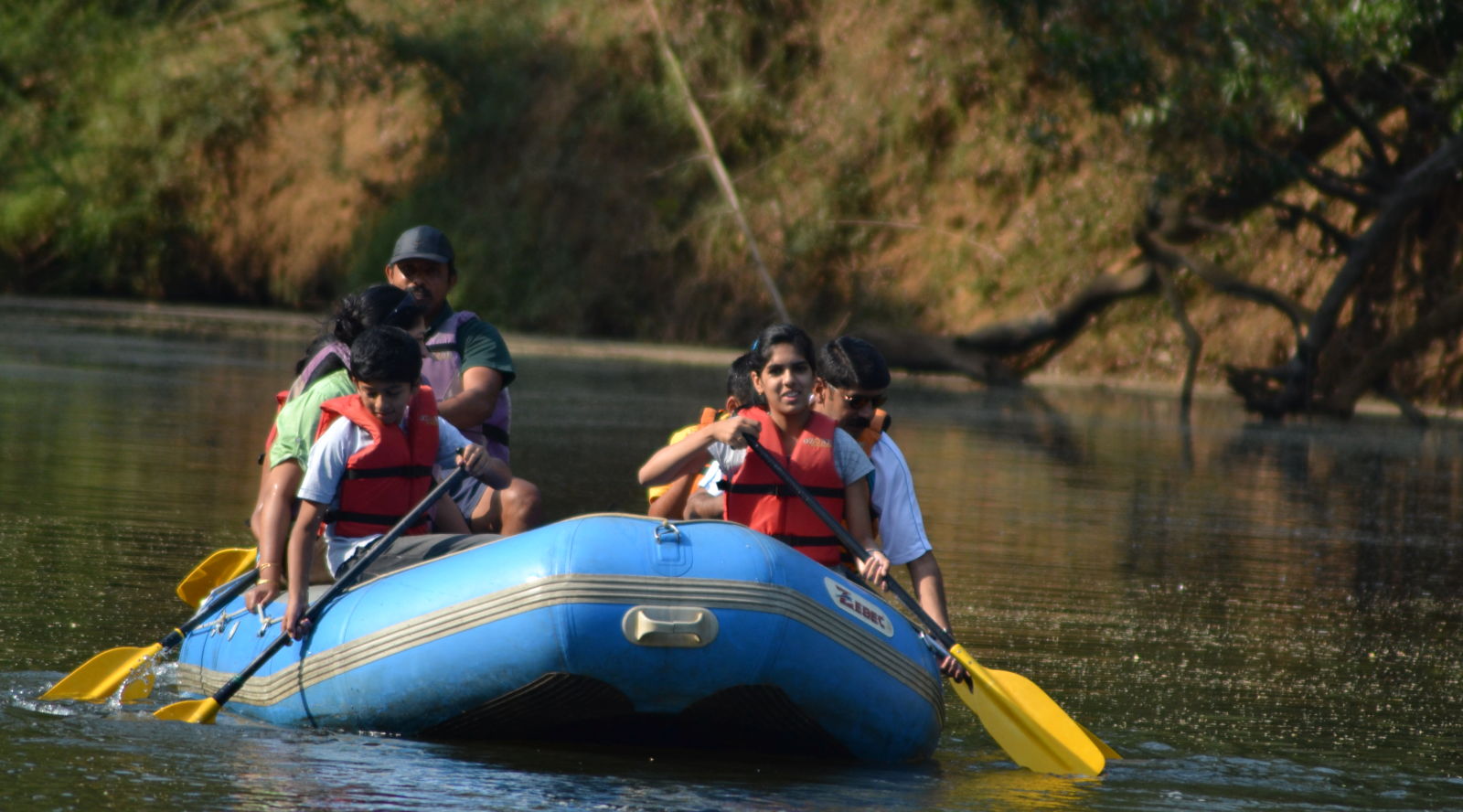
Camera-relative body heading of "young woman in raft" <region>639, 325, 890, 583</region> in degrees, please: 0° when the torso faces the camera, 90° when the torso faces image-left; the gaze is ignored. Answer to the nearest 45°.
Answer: approximately 0°

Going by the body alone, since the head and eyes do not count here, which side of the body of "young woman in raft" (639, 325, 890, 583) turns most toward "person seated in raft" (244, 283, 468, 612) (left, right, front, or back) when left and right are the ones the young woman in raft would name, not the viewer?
right

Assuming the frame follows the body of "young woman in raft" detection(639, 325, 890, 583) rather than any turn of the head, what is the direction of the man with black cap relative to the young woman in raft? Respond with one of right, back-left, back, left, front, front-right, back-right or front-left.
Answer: back-right

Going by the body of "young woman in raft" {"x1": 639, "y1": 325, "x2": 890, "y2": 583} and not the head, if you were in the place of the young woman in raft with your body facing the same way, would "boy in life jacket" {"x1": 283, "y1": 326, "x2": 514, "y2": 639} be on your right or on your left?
on your right
